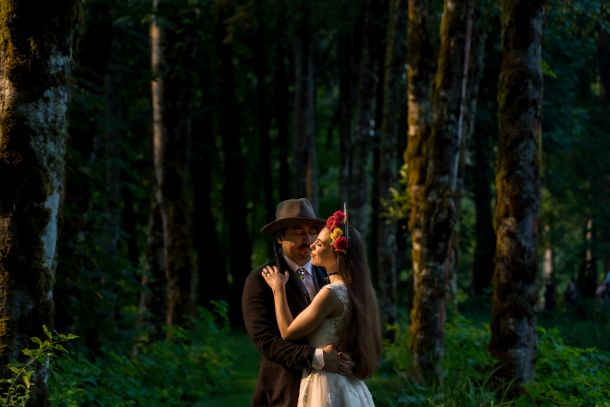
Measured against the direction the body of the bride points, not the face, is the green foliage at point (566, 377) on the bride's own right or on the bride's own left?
on the bride's own right

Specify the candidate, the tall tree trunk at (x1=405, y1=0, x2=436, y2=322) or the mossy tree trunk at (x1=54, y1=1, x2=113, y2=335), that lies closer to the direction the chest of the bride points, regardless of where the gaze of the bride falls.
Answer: the mossy tree trunk

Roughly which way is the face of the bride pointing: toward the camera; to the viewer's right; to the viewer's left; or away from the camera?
to the viewer's left

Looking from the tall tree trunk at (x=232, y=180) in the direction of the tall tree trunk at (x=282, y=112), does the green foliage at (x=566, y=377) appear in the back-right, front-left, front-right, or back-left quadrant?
back-right

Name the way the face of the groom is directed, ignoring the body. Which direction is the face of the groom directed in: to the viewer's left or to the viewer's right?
to the viewer's right

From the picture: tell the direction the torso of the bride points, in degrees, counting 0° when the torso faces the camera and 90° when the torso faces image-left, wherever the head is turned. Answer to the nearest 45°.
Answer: approximately 90°

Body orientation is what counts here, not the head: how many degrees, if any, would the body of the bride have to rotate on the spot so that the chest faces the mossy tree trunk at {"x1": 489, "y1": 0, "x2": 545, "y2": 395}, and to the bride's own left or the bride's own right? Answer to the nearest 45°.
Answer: approximately 135° to the bride's own right

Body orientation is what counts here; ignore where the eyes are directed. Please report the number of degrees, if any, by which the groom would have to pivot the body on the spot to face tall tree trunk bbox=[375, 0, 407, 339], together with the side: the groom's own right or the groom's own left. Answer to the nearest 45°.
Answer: approximately 135° to the groom's own left
